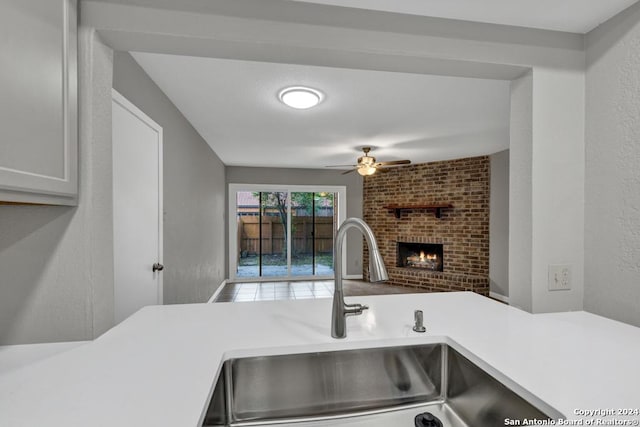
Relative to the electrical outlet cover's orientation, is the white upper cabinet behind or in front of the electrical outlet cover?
in front

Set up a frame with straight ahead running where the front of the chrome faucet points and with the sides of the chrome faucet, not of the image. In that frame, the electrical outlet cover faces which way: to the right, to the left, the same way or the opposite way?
to the right

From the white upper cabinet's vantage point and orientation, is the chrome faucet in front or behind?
in front

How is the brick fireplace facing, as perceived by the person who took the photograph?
facing the viewer and to the left of the viewer

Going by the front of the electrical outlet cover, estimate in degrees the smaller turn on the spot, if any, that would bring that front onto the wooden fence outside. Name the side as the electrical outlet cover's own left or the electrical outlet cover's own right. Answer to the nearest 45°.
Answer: approximately 135° to the electrical outlet cover's own right

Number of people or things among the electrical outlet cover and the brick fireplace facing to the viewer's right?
0

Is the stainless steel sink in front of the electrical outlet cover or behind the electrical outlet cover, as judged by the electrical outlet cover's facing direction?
in front

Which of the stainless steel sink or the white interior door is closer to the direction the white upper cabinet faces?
the stainless steel sink

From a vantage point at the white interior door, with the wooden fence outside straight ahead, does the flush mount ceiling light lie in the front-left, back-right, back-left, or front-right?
front-right

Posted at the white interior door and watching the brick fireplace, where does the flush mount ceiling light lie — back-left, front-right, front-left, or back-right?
front-right

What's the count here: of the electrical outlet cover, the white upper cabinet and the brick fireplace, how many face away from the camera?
0

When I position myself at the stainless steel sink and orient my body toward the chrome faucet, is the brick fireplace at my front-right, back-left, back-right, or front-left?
front-right

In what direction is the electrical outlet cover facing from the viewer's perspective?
toward the camera

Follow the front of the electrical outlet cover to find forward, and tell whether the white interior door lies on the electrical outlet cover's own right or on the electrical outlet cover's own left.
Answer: on the electrical outlet cover's own right

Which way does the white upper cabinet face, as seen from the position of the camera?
facing the viewer and to the right of the viewer
